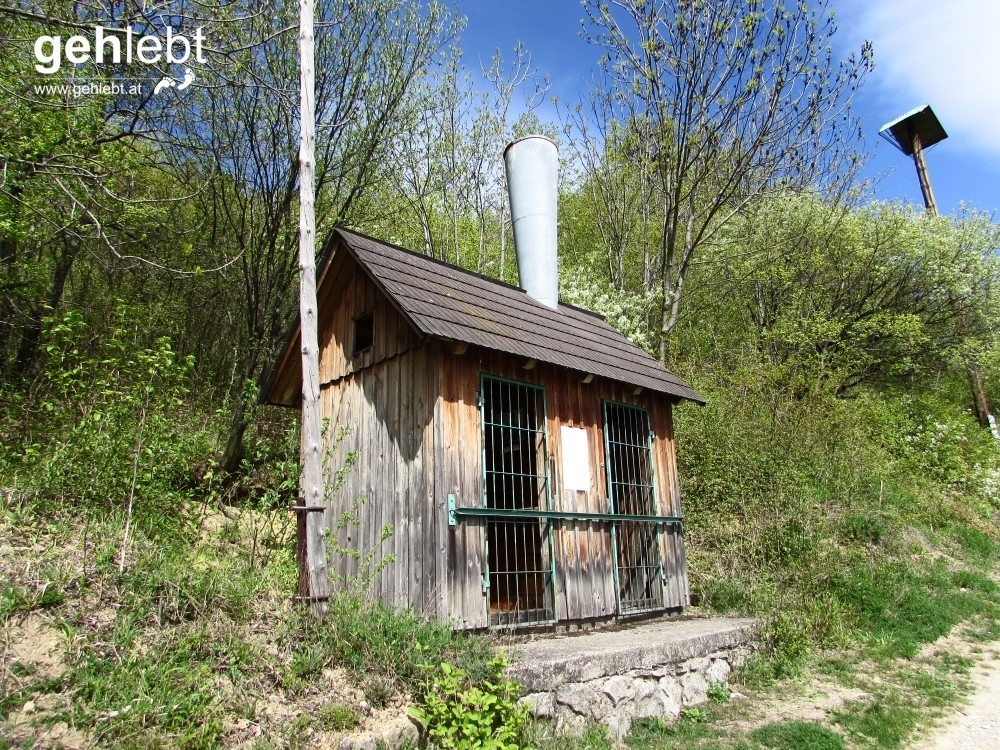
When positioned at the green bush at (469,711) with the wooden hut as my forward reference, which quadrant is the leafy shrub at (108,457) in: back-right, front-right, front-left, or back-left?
front-left

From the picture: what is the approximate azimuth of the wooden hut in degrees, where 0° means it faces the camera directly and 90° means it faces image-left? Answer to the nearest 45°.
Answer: approximately 315°

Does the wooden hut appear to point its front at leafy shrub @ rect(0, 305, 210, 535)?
no

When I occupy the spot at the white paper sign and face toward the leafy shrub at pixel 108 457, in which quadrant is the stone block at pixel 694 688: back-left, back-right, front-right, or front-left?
back-left

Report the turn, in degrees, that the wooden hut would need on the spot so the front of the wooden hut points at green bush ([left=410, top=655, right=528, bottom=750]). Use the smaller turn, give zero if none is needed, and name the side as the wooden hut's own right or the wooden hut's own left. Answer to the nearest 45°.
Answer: approximately 45° to the wooden hut's own right

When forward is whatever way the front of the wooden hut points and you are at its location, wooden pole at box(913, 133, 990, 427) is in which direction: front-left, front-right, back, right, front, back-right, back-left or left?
left

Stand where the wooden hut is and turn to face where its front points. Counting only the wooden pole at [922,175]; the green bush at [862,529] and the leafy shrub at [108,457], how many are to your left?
2

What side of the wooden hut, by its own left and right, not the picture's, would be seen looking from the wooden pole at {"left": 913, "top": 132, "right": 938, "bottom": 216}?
left

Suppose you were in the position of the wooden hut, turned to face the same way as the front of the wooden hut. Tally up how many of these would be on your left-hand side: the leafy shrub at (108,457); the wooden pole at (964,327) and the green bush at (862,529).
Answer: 2
